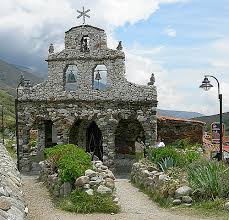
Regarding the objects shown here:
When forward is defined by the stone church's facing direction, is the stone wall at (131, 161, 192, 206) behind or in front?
in front

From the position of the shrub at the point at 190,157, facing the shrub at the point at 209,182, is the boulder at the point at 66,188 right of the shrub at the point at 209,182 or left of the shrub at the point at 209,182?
right

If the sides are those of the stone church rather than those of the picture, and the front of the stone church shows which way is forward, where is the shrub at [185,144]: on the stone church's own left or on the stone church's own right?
on the stone church's own left

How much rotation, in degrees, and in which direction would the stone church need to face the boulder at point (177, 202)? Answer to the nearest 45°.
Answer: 0° — it already faces it

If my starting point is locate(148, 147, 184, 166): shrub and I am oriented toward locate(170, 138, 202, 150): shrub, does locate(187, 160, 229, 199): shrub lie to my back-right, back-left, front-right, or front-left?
back-right

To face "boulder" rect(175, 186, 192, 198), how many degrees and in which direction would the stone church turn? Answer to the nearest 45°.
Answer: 0° — it already faces it

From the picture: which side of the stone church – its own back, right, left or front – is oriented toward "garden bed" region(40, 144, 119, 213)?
front

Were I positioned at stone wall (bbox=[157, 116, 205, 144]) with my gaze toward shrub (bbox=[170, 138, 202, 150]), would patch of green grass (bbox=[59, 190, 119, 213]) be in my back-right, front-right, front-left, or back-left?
front-right

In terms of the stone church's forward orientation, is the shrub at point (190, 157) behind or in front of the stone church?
in front

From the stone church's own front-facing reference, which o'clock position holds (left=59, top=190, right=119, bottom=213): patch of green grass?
The patch of green grass is roughly at 12 o'clock from the stone church.

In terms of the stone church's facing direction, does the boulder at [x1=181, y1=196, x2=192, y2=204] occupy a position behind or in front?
in front

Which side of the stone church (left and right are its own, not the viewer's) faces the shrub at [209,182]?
front

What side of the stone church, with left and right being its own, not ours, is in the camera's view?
front

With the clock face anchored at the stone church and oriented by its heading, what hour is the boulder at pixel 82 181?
The boulder is roughly at 12 o'clock from the stone church.

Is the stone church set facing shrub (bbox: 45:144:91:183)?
yes
